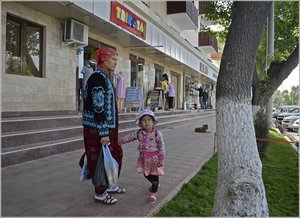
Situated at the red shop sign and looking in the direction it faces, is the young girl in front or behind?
in front

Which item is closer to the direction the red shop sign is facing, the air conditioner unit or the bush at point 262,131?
the bush

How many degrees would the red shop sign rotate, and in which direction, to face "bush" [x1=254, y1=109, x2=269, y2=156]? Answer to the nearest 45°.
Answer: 0° — it already faces it

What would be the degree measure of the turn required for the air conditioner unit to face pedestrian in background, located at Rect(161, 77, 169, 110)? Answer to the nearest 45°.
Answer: approximately 90° to its left

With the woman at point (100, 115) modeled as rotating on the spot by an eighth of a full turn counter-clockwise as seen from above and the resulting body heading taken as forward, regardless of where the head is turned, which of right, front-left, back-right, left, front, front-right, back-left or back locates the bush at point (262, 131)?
front

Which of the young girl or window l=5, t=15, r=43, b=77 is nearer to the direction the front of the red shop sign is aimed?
the young girl

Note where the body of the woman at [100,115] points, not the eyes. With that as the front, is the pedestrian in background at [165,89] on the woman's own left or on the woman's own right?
on the woman's own left

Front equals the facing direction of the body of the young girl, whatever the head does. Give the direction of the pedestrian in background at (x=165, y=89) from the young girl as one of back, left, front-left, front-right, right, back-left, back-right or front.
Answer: back

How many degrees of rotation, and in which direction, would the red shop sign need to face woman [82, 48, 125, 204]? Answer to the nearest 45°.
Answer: approximately 45° to its right

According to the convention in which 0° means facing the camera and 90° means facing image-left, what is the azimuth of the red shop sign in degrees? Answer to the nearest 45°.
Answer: approximately 315°

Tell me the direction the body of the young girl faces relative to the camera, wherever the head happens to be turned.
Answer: toward the camera

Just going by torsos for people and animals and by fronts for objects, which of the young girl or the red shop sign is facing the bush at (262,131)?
the red shop sign

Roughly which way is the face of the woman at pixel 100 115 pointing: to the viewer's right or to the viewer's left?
to the viewer's right
